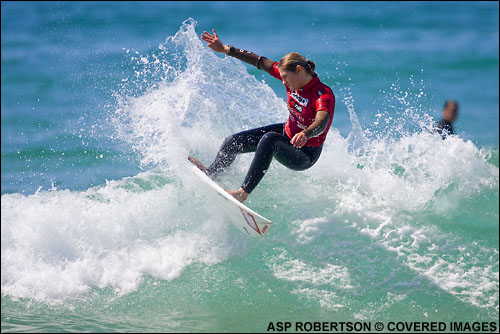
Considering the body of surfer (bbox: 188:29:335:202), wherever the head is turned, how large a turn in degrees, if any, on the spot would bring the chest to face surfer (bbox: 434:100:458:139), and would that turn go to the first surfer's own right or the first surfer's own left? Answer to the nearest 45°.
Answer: approximately 180°

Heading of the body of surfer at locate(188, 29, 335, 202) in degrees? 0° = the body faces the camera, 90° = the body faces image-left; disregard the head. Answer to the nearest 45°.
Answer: approximately 45°
